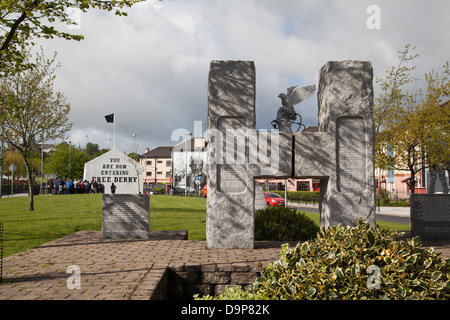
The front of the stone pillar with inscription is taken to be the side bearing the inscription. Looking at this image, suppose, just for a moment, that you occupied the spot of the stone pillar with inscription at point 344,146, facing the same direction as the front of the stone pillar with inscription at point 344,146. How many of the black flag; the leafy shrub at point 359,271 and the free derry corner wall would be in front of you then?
1

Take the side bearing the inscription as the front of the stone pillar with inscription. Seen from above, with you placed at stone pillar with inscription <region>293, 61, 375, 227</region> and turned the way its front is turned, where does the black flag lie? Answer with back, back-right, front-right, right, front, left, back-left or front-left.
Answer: back-right

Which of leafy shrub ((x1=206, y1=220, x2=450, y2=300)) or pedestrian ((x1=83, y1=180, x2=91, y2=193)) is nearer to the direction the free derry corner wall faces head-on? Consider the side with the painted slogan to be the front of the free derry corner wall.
the leafy shrub

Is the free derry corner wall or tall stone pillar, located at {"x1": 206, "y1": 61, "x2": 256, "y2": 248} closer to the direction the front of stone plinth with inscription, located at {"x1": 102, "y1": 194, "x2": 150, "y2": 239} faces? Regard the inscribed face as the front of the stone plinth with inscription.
the tall stone pillar

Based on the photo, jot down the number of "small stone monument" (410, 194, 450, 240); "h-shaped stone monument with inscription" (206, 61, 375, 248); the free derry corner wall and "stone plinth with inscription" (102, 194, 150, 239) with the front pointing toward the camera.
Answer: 4

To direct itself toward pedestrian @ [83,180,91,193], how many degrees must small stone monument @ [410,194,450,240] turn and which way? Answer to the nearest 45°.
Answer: approximately 135° to its right

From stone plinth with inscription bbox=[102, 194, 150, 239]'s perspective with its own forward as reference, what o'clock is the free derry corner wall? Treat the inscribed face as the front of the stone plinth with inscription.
The free derry corner wall is roughly at 6 o'clock from the stone plinth with inscription.

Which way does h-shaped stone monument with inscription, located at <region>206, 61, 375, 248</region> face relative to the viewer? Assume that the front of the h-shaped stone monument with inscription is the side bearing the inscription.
toward the camera

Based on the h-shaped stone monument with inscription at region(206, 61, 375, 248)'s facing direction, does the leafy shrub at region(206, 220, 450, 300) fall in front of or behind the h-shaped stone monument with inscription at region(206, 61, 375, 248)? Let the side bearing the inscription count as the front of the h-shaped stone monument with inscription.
in front

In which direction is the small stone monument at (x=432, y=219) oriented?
toward the camera

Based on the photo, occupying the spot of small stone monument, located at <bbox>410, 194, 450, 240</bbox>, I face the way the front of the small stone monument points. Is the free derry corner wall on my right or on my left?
on my right

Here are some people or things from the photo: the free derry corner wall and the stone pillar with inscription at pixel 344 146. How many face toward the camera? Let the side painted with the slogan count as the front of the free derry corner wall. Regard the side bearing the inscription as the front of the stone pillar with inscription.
2

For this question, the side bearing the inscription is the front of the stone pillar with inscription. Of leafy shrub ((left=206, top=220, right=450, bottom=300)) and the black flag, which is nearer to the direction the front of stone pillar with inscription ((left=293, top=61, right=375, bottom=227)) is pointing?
the leafy shrub

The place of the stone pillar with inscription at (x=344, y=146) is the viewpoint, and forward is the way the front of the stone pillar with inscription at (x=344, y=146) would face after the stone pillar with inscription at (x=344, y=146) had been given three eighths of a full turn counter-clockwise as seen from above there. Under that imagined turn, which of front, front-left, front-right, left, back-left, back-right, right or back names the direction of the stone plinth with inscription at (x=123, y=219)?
back-left
